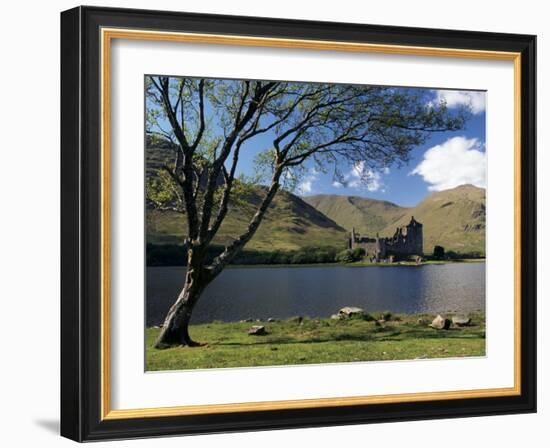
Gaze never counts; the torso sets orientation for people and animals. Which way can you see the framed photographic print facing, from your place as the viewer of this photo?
facing the viewer and to the right of the viewer
